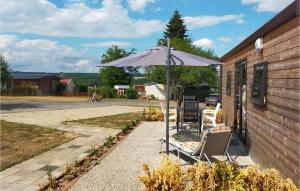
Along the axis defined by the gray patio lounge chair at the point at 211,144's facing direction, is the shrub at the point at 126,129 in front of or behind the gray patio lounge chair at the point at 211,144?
in front

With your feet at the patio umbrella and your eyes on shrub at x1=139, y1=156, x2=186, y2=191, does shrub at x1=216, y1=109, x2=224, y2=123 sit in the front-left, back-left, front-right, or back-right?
back-left

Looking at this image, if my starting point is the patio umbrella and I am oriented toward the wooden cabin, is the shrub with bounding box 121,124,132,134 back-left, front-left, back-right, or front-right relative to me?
back-left

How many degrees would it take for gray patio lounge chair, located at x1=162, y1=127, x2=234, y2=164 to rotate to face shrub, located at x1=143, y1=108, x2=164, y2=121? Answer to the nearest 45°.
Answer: approximately 45° to its right

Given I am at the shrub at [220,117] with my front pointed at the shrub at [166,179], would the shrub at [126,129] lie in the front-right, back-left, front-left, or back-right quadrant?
front-right

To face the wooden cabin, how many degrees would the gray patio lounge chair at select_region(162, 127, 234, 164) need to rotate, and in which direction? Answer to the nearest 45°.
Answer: approximately 180°
